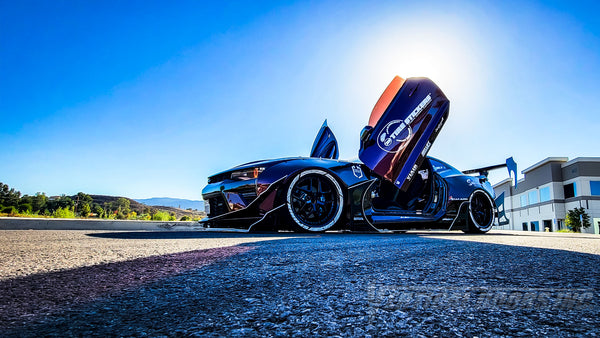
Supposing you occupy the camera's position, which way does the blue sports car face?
facing the viewer and to the left of the viewer

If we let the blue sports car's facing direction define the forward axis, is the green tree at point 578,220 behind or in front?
behind

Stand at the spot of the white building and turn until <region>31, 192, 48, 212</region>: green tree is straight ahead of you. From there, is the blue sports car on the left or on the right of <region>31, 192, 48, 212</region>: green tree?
left

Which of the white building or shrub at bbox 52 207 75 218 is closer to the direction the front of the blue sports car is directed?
the shrub

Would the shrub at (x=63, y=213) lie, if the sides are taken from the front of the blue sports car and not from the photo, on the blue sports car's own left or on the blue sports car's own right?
on the blue sports car's own right

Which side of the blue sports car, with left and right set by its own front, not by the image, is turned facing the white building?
back

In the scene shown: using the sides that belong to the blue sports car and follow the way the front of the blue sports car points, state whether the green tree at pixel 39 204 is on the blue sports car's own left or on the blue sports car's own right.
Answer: on the blue sports car's own right
